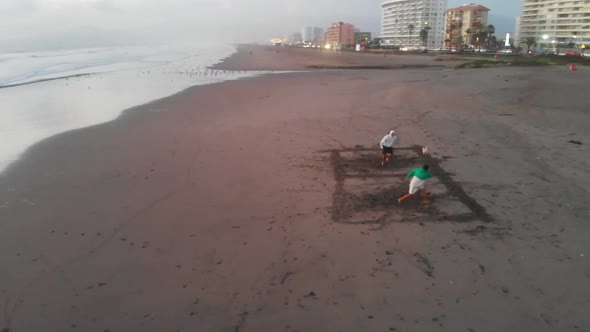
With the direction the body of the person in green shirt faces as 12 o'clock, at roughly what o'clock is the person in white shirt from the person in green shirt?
The person in white shirt is roughly at 10 o'clock from the person in green shirt.

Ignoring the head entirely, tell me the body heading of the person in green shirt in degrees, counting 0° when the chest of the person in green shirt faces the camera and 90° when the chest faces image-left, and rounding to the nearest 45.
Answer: approximately 225°

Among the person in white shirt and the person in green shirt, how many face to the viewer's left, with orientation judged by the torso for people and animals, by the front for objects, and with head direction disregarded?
0

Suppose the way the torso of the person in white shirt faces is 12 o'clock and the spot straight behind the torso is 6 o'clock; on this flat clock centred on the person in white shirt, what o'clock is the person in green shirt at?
The person in green shirt is roughly at 1 o'clock from the person in white shirt.

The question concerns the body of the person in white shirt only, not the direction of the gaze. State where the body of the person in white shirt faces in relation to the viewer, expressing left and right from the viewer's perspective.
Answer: facing the viewer and to the right of the viewer
